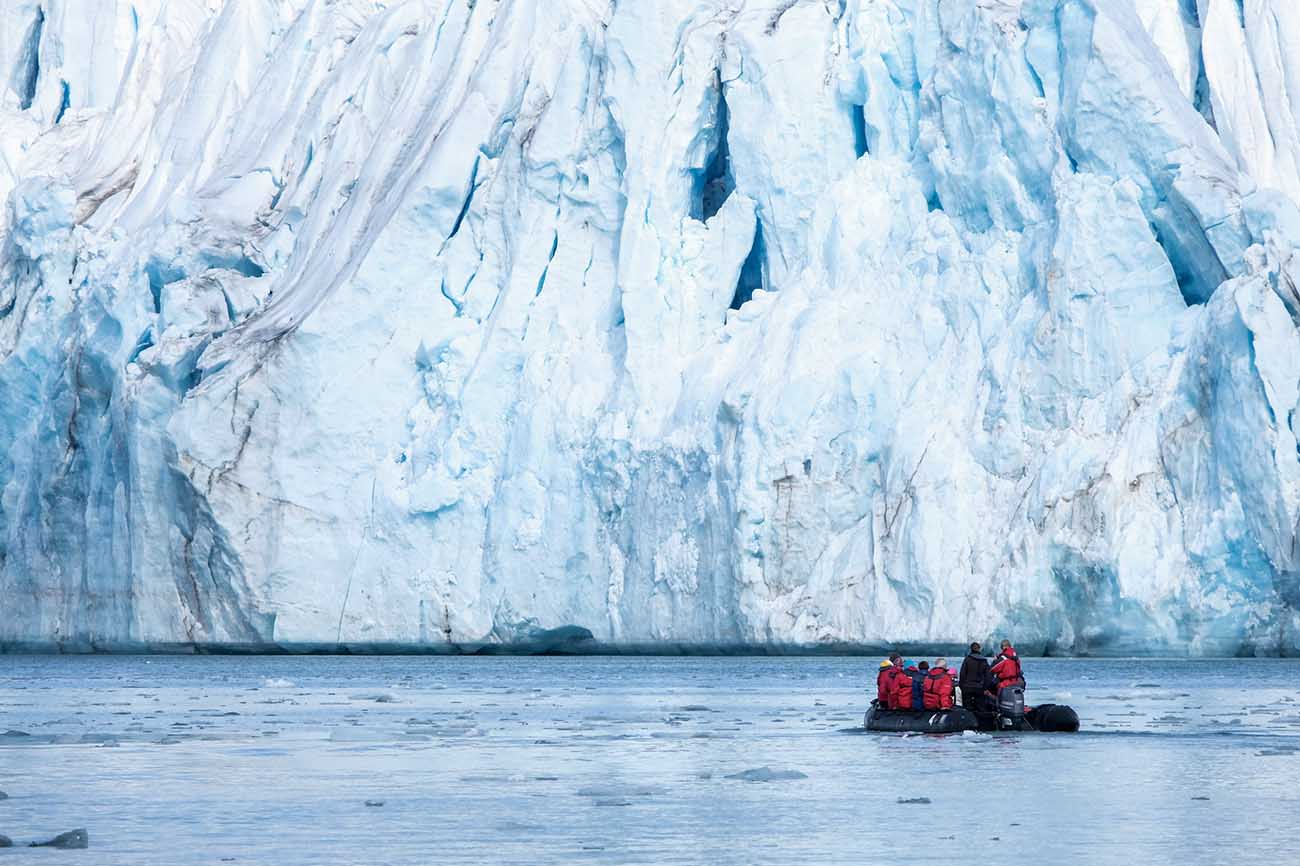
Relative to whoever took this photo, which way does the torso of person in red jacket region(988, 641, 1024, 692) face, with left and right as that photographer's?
facing away from the viewer and to the left of the viewer

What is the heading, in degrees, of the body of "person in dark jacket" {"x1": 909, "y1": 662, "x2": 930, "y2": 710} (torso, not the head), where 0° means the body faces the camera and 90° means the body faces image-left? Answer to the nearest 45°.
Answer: approximately 180°

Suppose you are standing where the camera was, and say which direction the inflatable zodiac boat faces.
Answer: facing away from the viewer and to the left of the viewer

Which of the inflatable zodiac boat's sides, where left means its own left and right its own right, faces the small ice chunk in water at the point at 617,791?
left

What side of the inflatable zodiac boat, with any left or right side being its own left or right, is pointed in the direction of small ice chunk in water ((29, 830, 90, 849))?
left

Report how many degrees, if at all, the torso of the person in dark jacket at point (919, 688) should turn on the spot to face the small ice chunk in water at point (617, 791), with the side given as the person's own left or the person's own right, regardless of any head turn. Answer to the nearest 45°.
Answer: approximately 180°

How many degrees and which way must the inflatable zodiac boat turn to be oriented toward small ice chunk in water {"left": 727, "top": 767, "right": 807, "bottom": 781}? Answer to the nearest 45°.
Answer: approximately 135° to its left
